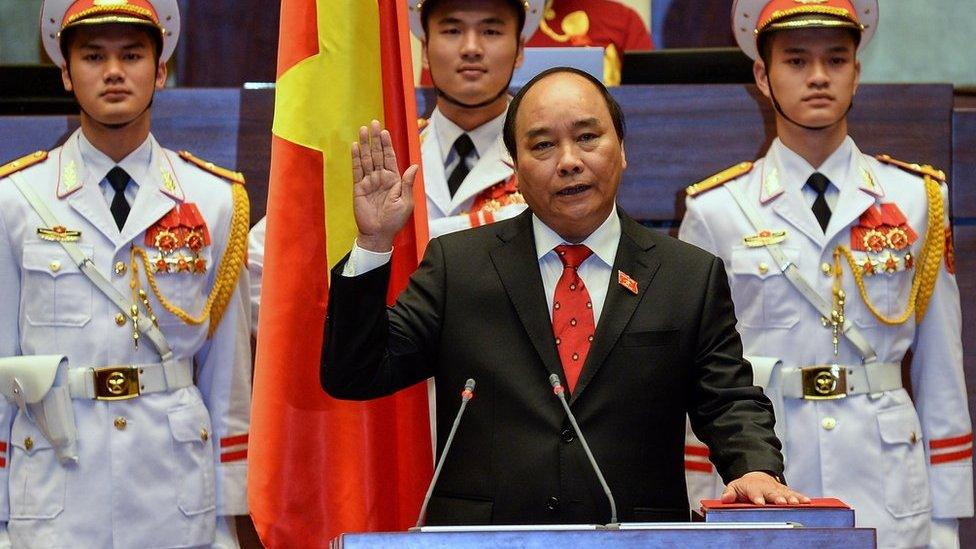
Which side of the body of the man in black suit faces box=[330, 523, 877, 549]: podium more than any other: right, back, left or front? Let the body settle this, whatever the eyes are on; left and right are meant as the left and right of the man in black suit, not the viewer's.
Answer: front

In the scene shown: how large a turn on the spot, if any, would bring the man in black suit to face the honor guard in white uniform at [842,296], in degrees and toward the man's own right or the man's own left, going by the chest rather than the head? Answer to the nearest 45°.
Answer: approximately 135° to the man's own left

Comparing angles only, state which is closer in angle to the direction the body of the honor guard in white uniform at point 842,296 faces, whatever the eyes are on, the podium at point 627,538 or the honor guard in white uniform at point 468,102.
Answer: the podium

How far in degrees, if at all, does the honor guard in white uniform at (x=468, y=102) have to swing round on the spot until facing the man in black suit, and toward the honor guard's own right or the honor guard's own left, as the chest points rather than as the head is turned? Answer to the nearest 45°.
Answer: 0° — they already face them

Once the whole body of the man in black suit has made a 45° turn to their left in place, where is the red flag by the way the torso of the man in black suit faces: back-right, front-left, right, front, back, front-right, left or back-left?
back

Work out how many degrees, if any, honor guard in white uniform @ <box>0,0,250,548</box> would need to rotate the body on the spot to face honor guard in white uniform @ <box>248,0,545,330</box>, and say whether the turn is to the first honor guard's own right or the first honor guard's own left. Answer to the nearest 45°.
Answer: approximately 90° to the first honor guard's own left

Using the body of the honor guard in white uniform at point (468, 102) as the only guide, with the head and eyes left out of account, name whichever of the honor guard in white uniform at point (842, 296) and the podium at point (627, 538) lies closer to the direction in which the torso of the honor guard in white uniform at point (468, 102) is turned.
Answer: the podium

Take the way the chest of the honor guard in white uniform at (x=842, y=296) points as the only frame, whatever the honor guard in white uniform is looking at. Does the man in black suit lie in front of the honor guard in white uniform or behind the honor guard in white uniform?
in front

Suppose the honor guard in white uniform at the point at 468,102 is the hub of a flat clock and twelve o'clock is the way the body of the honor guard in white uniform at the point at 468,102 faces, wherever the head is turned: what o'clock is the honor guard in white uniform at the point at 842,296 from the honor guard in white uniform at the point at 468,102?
the honor guard in white uniform at the point at 842,296 is roughly at 9 o'clock from the honor guard in white uniform at the point at 468,102.

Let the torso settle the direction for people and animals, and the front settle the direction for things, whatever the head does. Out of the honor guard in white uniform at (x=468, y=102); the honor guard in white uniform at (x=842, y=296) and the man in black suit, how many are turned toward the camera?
3
